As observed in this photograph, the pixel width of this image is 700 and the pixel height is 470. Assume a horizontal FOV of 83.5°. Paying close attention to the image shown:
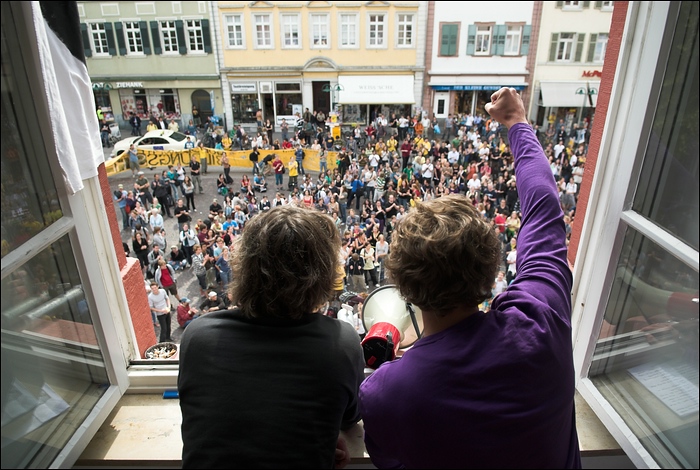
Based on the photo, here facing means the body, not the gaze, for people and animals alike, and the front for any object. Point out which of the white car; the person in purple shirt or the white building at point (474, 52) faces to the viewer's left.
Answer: the white car

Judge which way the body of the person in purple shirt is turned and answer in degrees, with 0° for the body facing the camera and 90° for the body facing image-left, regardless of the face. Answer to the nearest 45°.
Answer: approximately 180°

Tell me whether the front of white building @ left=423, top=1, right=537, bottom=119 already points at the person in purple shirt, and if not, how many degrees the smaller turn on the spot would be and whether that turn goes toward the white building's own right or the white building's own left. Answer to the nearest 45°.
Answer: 0° — it already faces them

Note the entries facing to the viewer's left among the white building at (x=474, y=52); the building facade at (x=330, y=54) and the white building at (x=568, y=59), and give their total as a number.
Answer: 0

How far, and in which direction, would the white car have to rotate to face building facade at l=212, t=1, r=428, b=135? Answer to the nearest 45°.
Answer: approximately 180°

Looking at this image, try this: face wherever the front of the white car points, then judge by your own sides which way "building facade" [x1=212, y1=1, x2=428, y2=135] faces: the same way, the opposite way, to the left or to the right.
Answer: to the left

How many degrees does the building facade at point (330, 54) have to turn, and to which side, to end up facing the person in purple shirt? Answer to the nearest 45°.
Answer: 0° — it already faces them

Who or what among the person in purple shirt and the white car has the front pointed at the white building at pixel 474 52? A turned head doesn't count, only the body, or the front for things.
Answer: the person in purple shirt

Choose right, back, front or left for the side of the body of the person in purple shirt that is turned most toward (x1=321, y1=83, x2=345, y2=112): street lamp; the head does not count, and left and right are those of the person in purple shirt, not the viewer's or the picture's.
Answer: front

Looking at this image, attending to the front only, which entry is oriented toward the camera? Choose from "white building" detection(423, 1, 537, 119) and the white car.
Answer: the white building

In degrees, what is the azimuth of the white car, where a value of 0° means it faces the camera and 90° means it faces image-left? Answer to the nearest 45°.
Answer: approximately 90°

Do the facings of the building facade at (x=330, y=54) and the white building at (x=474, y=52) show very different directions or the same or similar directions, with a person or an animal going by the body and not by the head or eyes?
same or similar directions

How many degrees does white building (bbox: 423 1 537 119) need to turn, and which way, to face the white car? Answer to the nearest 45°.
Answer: approximately 45° to its right

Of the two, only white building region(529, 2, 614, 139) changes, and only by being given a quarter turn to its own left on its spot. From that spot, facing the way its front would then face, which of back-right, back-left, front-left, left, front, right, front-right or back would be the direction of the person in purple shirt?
right

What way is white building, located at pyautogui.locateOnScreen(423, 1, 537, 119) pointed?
toward the camera

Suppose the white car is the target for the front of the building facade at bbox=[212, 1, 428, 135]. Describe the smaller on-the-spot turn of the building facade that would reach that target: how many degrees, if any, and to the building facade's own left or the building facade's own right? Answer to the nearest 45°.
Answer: approximately 45° to the building facade's own right

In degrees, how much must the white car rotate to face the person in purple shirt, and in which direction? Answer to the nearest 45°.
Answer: approximately 90° to its left

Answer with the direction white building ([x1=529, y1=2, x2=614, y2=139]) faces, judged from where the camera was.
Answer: facing the viewer
